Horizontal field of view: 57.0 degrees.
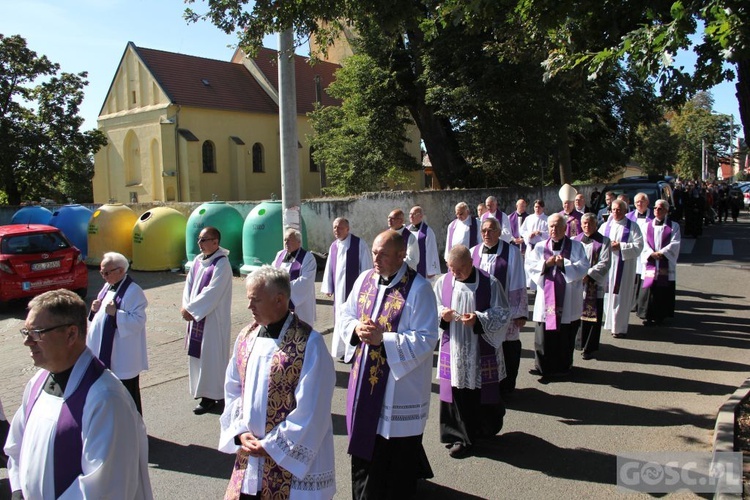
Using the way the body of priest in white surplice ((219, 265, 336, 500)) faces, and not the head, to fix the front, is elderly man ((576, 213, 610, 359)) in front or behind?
behind

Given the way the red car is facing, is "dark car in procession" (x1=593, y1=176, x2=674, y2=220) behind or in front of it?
behind

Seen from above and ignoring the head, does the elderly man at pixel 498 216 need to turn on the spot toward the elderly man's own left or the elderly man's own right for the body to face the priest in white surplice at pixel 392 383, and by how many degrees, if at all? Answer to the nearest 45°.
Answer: approximately 45° to the elderly man's own left

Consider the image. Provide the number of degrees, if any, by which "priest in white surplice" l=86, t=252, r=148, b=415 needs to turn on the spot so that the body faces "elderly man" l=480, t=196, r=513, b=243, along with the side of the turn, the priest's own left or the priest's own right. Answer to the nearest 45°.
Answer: approximately 180°

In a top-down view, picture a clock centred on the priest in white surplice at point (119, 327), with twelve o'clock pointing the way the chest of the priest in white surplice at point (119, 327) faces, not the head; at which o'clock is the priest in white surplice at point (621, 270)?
the priest in white surplice at point (621, 270) is roughly at 7 o'clock from the priest in white surplice at point (119, 327).

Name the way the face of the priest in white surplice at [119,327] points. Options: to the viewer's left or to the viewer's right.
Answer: to the viewer's left

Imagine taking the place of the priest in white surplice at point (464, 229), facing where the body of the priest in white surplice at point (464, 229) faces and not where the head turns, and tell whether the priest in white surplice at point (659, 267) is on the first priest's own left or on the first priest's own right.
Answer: on the first priest's own left

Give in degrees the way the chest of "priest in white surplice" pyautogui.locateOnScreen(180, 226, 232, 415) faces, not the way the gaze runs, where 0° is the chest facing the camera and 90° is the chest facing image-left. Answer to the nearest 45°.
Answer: approximately 45°
